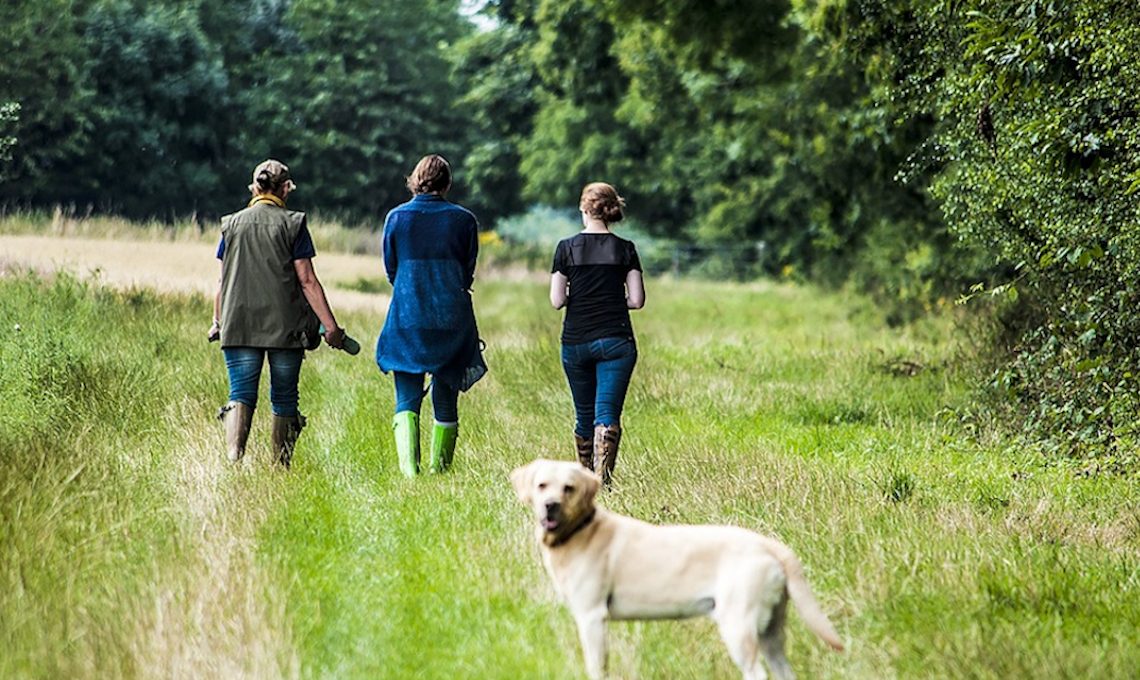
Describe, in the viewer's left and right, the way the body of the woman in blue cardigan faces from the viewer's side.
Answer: facing away from the viewer

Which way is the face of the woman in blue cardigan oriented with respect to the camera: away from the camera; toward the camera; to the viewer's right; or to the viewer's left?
away from the camera

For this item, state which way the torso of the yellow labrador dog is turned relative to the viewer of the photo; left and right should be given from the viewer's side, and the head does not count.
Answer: facing to the left of the viewer

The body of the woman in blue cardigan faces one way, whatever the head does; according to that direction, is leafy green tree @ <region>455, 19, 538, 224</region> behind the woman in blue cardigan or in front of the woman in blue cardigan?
in front

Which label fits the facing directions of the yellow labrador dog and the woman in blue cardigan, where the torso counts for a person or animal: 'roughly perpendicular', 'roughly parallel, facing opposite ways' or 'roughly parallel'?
roughly perpendicular

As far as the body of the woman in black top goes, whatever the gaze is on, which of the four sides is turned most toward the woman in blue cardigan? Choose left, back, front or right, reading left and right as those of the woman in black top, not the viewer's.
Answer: left

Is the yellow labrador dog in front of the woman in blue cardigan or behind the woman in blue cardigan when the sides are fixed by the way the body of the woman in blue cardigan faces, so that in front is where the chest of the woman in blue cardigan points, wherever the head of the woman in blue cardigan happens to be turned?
behind

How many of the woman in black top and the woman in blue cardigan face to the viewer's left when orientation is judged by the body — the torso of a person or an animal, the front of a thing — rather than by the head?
0

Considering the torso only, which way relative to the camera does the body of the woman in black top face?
away from the camera

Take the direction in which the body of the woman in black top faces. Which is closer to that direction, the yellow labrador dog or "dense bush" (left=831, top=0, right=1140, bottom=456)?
the dense bush

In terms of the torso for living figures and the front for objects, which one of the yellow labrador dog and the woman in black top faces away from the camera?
the woman in black top

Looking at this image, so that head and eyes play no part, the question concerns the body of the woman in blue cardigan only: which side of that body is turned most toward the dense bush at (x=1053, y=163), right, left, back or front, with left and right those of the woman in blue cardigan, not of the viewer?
right

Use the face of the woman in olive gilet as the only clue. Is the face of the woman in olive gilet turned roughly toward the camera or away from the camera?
away from the camera

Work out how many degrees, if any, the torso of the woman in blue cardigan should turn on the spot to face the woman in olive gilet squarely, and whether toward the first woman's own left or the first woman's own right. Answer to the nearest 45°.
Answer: approximately 90° to the first woman's own left
